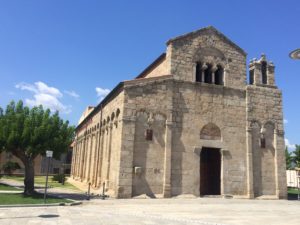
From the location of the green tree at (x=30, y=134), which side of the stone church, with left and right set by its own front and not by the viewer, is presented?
right

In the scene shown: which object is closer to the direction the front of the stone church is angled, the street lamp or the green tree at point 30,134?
the street lamp
